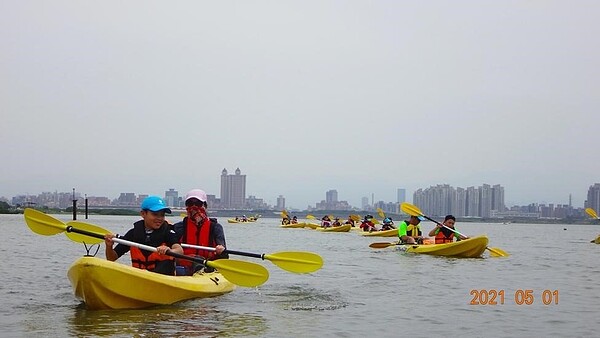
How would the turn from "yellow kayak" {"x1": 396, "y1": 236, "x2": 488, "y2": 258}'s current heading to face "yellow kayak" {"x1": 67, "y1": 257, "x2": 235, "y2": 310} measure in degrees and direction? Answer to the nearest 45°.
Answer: approximately 45° to its right

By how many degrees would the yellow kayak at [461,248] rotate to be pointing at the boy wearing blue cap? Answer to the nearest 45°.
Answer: approximately 45° to its right

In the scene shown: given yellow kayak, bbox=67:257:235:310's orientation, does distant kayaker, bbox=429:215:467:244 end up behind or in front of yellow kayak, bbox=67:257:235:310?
behind
